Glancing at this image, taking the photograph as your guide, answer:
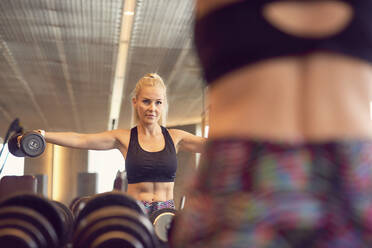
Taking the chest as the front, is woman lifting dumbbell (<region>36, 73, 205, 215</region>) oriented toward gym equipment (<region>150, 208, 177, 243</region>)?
yes

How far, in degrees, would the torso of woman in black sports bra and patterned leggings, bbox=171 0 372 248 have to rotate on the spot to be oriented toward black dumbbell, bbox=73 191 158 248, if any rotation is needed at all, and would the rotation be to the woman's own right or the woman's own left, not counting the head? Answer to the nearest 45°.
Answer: approximately 45° to the woman's own left

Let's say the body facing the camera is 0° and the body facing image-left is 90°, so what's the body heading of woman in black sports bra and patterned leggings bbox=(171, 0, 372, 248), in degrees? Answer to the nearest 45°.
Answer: approximately 180°

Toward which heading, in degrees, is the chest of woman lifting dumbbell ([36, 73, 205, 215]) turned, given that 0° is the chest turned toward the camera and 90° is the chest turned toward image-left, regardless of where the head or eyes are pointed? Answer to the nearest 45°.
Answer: approximately 0°

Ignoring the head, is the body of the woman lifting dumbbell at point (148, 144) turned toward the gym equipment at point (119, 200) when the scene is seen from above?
yes

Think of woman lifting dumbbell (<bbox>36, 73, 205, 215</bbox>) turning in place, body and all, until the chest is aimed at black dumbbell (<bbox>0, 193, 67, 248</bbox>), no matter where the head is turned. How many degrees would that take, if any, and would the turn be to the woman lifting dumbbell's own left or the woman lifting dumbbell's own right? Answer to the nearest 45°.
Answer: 0° — they already face it
